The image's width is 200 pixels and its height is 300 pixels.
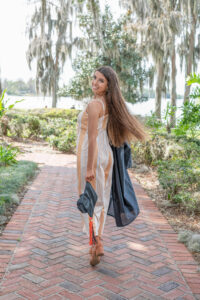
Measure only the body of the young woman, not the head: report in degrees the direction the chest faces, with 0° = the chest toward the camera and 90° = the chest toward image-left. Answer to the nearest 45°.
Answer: approximately 135°

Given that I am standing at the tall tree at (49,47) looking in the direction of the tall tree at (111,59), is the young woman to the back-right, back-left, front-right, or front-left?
front-right

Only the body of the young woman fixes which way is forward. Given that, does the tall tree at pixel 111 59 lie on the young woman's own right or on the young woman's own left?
on the young woman's own right

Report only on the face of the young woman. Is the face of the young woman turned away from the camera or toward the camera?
toward the camera

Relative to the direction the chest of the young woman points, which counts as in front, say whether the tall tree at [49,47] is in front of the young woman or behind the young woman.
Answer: in front

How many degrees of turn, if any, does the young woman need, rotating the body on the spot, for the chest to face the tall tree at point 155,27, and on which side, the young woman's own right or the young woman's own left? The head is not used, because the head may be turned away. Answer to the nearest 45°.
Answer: approximately 45° to the young woman's own right
